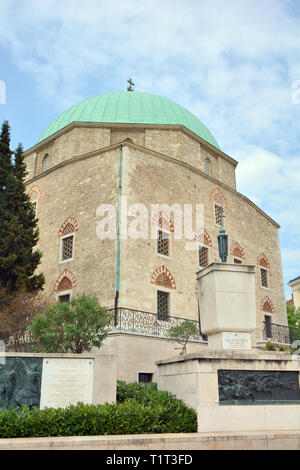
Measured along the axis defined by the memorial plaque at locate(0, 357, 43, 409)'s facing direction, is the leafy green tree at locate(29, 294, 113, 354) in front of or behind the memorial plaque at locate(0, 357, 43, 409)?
behind

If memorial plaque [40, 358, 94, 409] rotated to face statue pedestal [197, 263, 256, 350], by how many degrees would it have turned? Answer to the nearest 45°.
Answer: approximately 90° to its left

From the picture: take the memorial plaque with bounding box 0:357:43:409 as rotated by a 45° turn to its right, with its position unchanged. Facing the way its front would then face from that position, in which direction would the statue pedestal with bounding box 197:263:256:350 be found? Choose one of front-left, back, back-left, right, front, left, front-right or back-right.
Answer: back-left

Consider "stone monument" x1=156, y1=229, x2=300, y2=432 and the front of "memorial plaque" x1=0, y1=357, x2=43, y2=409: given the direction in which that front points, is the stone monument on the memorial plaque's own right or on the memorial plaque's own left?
on the memorial plaque's own left

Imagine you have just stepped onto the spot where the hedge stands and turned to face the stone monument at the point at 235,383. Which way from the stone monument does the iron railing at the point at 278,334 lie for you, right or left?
left

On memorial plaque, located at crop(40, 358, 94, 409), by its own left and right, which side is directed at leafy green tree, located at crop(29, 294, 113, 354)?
back

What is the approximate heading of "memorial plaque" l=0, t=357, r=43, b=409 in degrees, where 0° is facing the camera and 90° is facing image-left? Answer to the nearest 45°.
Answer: approximately 0°

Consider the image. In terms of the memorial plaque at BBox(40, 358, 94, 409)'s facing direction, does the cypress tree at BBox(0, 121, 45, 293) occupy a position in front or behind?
behind

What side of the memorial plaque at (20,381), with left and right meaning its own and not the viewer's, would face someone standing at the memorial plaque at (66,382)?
left

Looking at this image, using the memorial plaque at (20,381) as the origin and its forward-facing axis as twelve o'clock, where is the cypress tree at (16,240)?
The cypress tree is roughly at 6 o'clock from the memorial plaque.

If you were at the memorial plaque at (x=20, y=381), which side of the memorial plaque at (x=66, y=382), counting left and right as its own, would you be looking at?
right

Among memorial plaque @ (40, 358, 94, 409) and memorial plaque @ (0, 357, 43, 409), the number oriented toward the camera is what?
2
